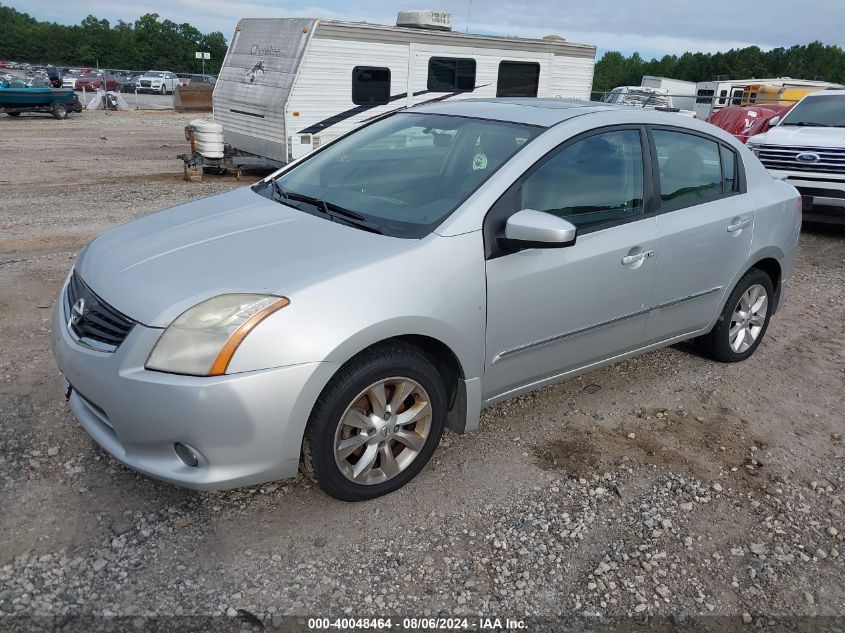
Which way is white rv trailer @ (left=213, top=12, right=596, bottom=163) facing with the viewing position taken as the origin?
facing the viewer and to the left of the viewer

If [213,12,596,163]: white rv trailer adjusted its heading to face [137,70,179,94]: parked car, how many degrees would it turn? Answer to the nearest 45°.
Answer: approximately 90° to its right

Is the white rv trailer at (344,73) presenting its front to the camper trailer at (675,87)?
no

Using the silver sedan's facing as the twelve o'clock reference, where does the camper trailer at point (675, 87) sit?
The camper trailer is roughly at 5 o'clock from the silver sedan.

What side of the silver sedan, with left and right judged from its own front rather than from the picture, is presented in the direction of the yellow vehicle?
back

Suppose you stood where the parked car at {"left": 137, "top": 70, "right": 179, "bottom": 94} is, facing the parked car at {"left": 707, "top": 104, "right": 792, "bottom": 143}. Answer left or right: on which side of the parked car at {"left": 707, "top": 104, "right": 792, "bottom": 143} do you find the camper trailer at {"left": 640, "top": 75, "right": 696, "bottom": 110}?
left

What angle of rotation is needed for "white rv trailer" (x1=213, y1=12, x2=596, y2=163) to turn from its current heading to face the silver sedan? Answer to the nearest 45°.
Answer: approximately 45° to its left

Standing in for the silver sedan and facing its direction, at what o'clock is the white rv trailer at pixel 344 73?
The white rv trailer is roughly at 4 o'clock from the silver sedan.

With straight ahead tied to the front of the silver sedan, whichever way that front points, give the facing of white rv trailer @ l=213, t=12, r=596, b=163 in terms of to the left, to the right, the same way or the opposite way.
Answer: the same way

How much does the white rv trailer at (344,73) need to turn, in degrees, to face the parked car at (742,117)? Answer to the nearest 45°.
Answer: approximately 135° to its left

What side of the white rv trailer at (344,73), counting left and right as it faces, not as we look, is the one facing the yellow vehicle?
back

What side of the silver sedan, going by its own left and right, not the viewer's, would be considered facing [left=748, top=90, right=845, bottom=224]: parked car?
back

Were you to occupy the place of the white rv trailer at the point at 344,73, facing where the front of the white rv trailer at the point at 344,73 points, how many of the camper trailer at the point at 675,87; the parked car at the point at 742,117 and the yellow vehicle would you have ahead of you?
0

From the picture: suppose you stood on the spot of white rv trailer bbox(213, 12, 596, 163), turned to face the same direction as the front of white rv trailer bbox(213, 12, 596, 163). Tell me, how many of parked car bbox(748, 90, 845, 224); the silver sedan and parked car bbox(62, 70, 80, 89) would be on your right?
1

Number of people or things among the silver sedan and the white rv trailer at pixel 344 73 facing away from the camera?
0

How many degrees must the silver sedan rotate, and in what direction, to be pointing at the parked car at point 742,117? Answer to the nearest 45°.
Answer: approximately 180°
